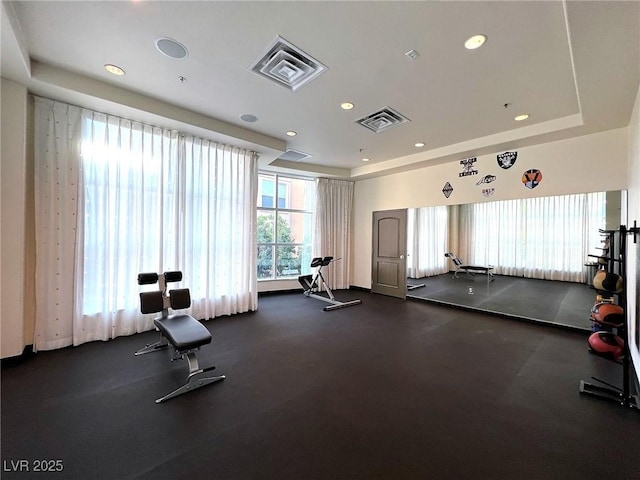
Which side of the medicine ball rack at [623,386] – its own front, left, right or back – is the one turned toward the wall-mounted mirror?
right

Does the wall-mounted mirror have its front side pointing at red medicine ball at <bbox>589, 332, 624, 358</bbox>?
no

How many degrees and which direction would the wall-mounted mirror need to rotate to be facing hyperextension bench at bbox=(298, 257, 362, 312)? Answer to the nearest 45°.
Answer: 0° — it already faces it

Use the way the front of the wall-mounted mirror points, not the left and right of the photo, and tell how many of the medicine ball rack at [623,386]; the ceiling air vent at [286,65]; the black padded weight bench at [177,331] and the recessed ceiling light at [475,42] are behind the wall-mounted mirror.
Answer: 0

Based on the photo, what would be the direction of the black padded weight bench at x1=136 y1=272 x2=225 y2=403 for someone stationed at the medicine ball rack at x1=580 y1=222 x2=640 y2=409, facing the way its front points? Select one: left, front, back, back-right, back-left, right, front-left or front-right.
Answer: front-left

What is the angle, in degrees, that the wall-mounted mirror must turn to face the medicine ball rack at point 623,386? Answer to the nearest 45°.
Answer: approximately 45° to its left

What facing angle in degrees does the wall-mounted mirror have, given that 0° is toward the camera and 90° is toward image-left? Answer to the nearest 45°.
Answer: approximately 45°

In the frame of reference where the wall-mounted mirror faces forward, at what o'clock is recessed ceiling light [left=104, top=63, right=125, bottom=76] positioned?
The recessed ceiling light is roughly at 11 o'clock from the wall-mounted mirror.

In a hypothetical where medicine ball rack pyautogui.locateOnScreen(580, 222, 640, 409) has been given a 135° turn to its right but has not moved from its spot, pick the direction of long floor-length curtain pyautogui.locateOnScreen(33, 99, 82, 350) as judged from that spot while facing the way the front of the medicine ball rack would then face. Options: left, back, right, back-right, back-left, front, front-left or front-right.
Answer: back

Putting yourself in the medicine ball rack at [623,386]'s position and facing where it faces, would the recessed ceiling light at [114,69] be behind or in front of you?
in front

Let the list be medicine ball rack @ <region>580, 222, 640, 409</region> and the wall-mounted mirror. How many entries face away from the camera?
0

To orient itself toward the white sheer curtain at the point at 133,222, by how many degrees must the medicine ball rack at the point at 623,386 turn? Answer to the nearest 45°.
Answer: approximately 45° to its left

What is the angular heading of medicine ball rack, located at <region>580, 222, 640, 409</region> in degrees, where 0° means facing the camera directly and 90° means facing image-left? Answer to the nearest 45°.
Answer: approximately 90°

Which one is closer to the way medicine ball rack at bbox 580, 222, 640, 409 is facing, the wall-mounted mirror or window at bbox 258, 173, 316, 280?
the window

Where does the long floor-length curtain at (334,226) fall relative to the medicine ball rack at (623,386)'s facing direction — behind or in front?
in front
